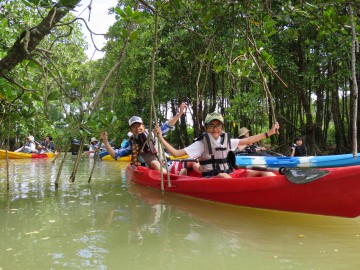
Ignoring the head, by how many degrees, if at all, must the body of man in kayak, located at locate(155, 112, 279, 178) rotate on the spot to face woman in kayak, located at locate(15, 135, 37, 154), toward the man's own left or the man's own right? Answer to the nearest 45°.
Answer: approximately 135° to the man's own right

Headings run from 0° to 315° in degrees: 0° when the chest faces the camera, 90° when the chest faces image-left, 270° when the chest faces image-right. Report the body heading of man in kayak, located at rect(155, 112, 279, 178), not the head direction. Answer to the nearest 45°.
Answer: approximately 0°

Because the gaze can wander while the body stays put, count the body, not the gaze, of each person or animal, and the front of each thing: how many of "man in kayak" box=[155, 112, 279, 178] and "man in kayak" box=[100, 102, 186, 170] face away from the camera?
0

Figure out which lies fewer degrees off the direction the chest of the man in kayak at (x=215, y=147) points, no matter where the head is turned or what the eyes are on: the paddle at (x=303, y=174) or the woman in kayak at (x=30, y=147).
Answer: the paddle

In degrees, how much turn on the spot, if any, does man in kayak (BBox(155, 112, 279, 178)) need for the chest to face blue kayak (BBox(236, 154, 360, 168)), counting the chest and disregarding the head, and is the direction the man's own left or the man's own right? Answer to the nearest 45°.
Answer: approximately 135° to the man's own left

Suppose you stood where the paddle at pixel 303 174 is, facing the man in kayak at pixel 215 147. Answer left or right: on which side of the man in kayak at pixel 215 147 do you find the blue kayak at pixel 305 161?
right
